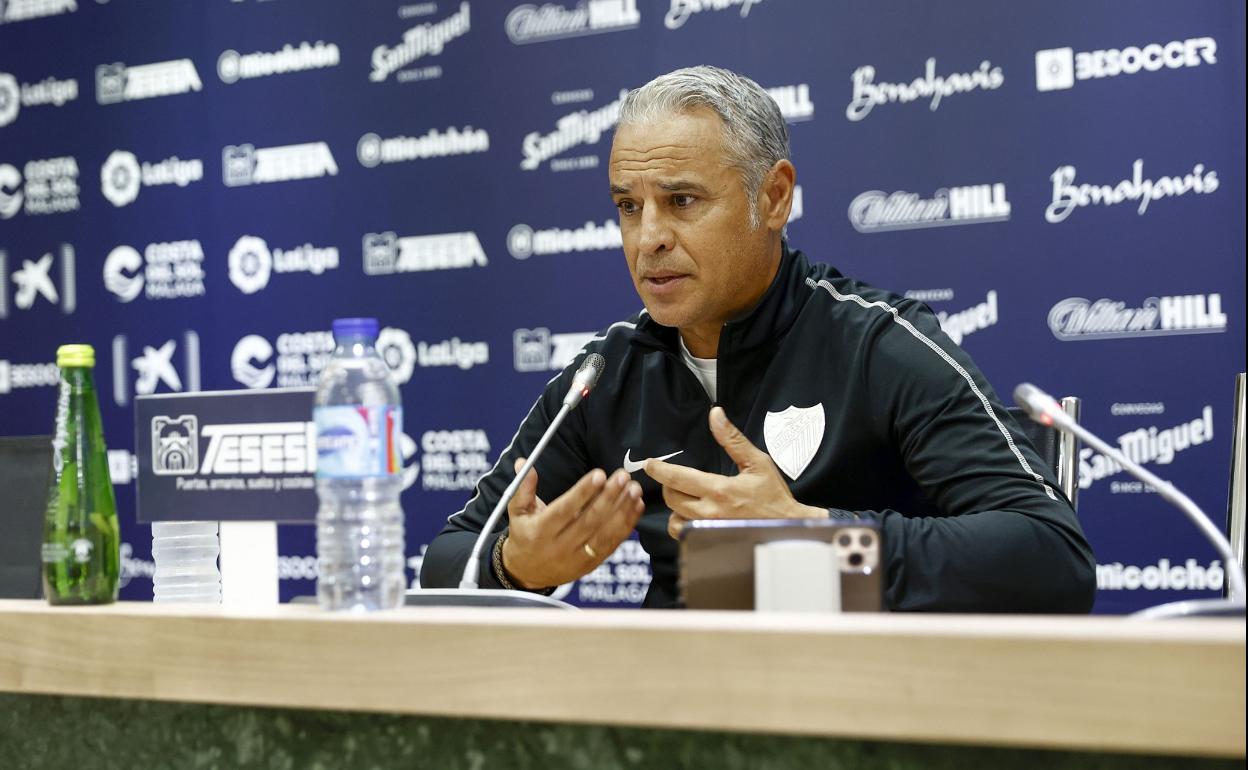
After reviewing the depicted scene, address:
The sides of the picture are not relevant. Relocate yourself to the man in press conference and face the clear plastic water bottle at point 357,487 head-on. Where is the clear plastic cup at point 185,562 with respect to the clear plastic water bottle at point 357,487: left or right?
right

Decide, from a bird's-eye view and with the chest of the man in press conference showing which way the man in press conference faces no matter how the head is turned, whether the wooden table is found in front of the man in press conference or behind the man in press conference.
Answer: in front

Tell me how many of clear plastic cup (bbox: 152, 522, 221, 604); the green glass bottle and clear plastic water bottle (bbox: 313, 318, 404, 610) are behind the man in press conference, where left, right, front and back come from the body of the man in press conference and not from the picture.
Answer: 0

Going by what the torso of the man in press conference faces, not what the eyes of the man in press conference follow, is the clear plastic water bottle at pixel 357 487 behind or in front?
in front

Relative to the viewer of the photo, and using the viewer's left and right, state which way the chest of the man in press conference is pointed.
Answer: facing the viewer and to the left of the viewer

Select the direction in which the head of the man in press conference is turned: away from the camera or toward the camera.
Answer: toward the camera

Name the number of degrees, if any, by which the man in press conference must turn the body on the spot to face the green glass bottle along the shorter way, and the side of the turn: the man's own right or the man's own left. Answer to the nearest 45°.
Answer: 0° — they already face it

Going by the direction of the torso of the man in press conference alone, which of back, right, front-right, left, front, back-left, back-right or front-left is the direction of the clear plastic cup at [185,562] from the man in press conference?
front
